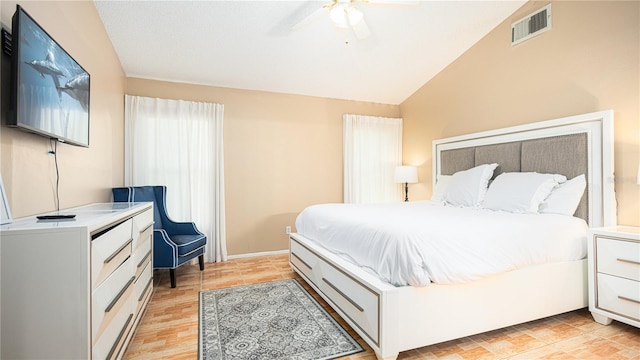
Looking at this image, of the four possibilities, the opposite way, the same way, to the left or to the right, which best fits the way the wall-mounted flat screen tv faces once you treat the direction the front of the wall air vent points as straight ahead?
the opposite way

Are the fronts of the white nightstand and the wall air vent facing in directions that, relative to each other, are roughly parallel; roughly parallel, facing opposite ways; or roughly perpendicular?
roughly parallel

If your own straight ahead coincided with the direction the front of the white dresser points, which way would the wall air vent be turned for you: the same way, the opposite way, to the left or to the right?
the opposite way

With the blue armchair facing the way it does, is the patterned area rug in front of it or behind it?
in front

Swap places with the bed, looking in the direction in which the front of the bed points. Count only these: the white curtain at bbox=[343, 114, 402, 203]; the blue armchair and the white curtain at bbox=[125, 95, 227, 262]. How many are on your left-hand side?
0

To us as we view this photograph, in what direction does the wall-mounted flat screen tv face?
facing the viewer and to the right of the viewer

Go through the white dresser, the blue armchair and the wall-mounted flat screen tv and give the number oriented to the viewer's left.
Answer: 0

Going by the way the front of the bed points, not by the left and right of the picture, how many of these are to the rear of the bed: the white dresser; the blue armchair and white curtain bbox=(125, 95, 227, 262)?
0

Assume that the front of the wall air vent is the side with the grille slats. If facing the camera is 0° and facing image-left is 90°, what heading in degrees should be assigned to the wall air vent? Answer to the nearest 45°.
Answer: approximately 45°

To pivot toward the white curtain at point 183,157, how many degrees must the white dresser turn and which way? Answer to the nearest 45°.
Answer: approximately 90° to its left

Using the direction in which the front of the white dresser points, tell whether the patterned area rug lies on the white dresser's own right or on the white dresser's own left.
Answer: on the white dresser's own left

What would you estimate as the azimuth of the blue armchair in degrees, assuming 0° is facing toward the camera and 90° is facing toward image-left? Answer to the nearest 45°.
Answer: approximately 315°

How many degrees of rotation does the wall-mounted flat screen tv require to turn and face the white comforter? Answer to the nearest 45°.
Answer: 0° — it already faces it

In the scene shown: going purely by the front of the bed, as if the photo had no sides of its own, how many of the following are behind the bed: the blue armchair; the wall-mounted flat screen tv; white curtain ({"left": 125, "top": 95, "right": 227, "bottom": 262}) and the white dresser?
0

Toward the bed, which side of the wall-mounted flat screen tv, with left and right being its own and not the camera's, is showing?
front

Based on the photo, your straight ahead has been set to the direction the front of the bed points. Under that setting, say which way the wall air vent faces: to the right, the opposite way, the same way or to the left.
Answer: the same way

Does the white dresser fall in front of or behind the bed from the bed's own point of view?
in front

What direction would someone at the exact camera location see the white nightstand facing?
facing the viewer and to the left of the viewer
